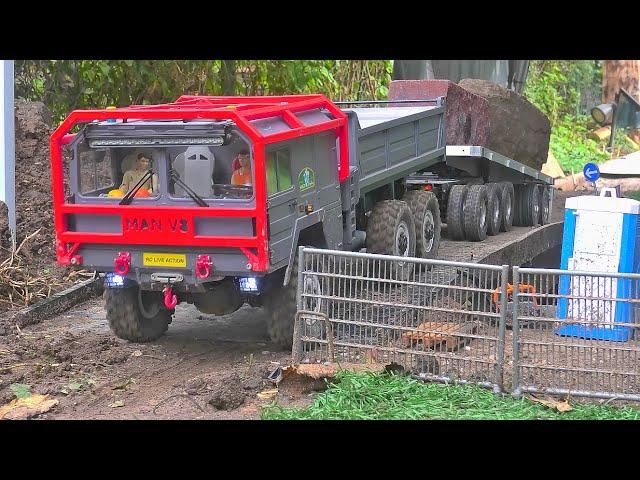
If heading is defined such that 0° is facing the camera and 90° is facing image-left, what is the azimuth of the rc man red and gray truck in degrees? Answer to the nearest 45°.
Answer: approximately 45°

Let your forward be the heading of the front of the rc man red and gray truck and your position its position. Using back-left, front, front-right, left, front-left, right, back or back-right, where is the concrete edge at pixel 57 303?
right

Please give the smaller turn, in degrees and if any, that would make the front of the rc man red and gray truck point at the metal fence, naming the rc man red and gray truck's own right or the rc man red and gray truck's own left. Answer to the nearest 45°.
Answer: approximately 90° to the rc man red and gray truck's own left

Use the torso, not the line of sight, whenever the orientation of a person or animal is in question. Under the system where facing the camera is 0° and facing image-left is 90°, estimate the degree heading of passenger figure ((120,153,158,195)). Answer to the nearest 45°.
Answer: approximately 45°

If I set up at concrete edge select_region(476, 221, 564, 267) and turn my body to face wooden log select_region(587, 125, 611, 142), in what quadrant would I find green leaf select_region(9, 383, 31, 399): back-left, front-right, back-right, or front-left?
back-left

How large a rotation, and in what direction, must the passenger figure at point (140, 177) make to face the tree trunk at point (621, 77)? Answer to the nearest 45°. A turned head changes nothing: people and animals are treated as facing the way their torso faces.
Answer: approximately 180°

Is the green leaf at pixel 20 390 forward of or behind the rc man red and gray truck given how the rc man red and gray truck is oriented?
forward

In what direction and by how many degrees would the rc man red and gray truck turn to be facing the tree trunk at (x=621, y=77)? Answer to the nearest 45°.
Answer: approximately 180°

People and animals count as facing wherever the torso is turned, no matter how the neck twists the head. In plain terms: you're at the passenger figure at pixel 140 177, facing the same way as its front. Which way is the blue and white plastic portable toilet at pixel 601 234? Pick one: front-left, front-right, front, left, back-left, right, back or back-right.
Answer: back-left
